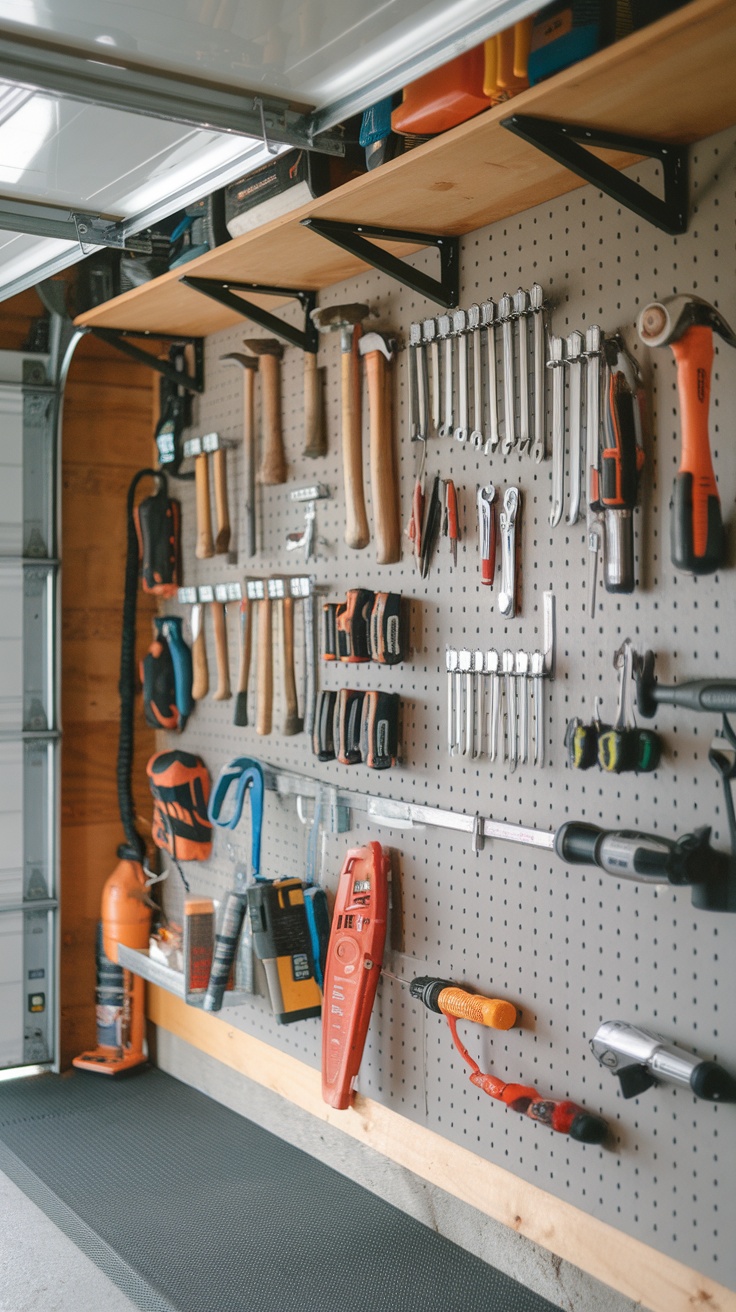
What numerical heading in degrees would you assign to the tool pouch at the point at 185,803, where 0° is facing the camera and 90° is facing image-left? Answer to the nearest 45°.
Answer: approximately 45°

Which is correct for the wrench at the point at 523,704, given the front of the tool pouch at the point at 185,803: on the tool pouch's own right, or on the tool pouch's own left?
on the tool pouch's own left

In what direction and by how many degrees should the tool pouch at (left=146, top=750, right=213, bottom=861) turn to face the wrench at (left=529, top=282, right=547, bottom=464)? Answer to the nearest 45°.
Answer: approximately 90° to its left

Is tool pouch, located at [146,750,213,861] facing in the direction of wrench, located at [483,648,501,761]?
no

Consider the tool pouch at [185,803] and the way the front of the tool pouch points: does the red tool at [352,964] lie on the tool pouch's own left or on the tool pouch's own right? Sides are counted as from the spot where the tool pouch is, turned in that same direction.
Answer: on the tool pouch's own left

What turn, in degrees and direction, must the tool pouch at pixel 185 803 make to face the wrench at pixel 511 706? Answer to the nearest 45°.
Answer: approximately 90° to its left
